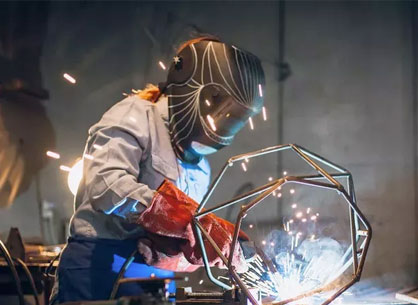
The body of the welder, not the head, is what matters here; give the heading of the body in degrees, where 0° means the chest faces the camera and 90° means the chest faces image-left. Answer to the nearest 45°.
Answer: approximately 315°

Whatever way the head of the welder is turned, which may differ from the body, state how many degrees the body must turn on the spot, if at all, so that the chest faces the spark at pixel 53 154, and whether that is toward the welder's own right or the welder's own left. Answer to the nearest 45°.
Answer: approximately 180°

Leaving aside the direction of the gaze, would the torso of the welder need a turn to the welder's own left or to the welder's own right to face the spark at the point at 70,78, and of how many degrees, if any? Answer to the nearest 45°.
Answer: approximately 135° to the welder's own left

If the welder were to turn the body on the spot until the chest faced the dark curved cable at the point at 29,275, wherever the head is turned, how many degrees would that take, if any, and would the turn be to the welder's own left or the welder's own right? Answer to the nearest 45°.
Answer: approximately 180°
